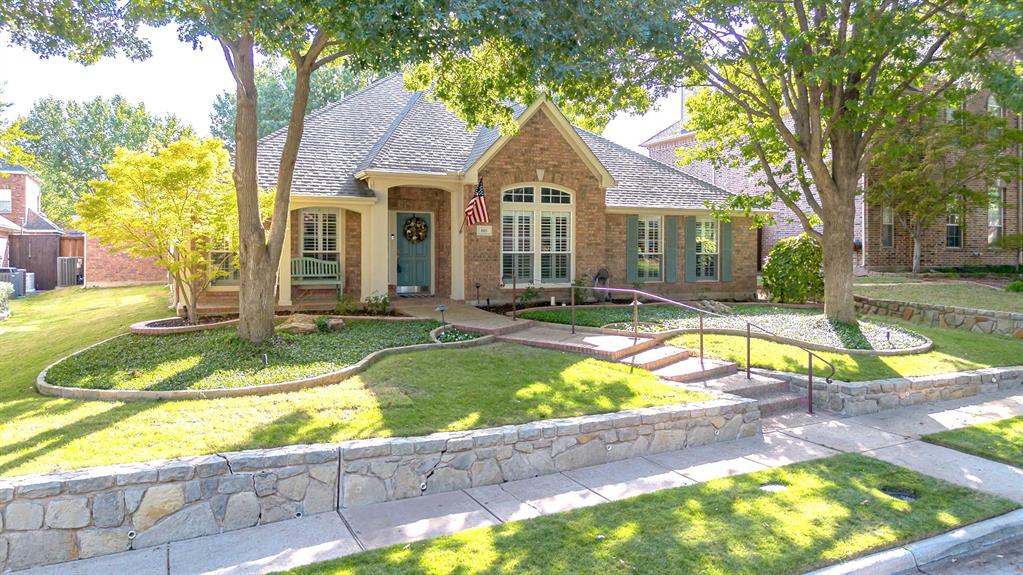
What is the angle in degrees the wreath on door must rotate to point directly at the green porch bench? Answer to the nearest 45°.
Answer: approximately 45° to its right

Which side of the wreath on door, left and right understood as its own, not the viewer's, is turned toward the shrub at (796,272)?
left

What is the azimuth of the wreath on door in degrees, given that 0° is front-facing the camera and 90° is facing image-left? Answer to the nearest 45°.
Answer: approximately 0°

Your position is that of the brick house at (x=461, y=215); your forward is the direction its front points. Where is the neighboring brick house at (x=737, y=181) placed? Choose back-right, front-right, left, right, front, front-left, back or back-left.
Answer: back-left
